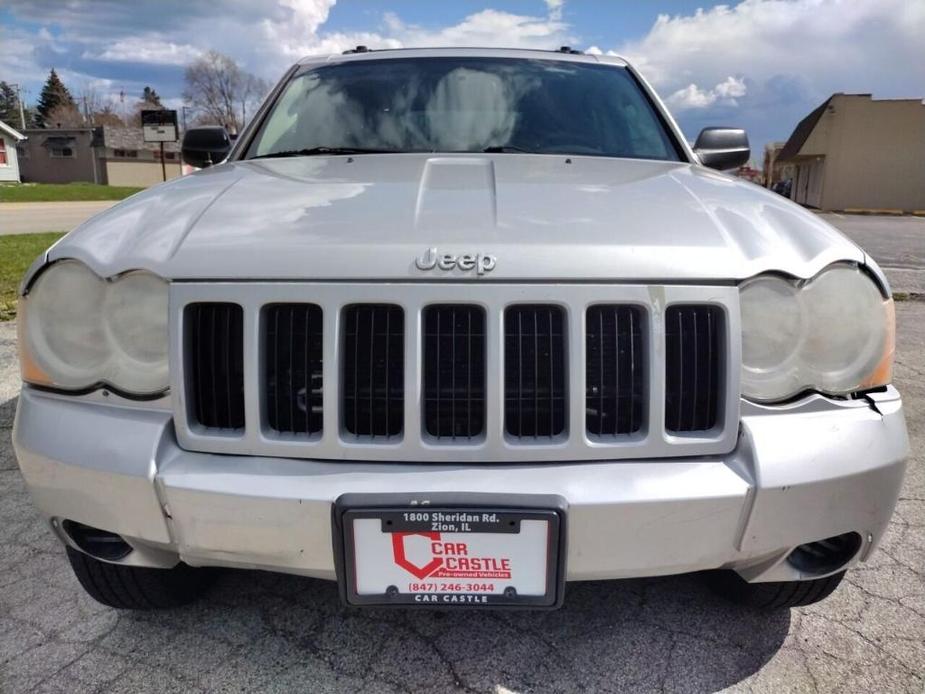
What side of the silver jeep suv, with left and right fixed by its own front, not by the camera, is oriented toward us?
front

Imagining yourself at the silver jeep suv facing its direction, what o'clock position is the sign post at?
The sign post is roughly at 5 o'clock from the silver jeep suv.

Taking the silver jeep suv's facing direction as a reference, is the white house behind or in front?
behind

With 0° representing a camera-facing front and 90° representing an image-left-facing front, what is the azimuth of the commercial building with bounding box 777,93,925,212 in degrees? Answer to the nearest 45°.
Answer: approximately 90°

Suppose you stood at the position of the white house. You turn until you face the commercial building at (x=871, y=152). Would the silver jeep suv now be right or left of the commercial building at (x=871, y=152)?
right
